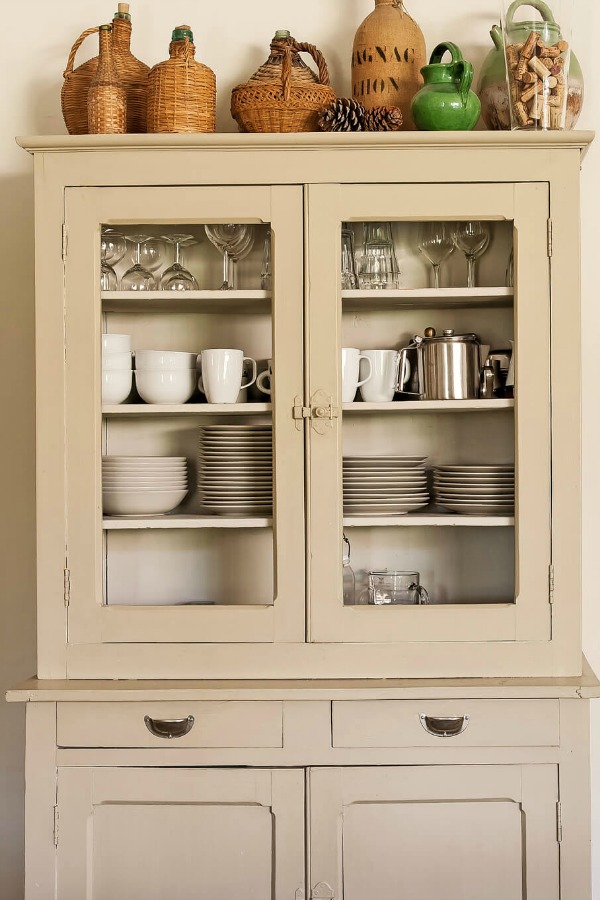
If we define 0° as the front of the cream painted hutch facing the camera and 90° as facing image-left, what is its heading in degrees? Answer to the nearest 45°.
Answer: approximately 0°
